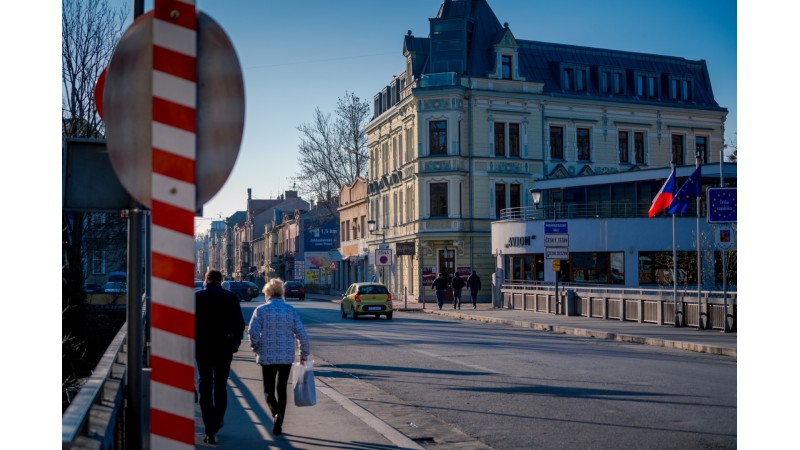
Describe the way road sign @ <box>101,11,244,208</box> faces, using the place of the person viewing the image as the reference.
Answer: facing away from the viewer

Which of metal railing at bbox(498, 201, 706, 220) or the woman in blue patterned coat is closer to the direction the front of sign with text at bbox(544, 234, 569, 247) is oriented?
the woman in blue patterned coat

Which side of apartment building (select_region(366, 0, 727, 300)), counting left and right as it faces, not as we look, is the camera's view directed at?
front

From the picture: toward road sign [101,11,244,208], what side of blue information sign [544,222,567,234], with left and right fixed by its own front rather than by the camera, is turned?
front

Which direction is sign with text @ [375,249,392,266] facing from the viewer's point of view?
toward the camera

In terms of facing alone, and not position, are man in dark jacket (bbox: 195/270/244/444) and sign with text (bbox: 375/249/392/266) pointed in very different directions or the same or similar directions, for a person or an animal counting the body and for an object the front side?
very different directions

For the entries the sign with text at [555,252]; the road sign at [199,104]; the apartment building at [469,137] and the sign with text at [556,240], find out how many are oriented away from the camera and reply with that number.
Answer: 1

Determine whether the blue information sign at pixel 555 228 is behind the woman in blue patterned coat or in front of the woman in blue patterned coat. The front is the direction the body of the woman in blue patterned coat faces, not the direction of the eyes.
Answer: in front

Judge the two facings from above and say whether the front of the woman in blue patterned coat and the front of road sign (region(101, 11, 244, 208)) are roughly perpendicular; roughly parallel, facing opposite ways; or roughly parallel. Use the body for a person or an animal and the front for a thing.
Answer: roughly parallel

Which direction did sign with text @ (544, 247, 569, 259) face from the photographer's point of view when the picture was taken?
facing the viewer

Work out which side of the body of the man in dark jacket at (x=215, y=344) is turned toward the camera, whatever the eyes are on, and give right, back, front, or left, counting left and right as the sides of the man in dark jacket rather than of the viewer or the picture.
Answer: back

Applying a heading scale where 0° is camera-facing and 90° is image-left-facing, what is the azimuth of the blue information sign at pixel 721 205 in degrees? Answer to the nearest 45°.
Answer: approximately 0°

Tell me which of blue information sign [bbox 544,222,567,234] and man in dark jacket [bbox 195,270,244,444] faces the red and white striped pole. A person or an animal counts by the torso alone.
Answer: the blue information sign
